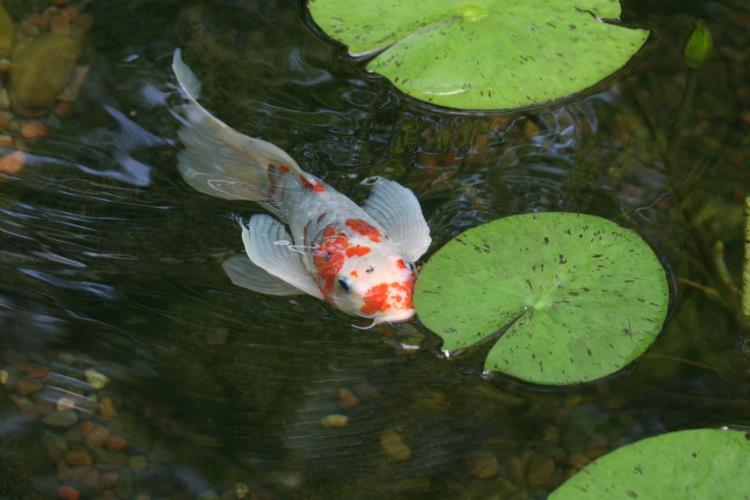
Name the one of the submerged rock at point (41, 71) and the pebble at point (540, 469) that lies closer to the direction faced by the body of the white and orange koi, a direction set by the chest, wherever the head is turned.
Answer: the pebble

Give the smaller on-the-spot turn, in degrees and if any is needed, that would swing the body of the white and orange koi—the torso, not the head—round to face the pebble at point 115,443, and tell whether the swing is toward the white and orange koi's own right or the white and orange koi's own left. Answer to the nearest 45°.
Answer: approximately 90° to the white and orange koi's own right

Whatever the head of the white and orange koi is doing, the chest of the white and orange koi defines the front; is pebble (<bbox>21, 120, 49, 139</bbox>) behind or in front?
behind

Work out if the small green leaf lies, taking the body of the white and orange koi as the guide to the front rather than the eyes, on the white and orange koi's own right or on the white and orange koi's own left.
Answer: on the white and orange koi's own left

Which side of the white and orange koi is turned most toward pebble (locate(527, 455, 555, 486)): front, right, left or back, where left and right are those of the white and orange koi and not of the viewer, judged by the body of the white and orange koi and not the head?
front

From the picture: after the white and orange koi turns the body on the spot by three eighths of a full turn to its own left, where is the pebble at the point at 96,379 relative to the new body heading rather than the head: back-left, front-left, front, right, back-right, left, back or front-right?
back-left

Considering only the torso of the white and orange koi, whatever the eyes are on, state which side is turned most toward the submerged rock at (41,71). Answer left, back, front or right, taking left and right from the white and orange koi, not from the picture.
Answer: back

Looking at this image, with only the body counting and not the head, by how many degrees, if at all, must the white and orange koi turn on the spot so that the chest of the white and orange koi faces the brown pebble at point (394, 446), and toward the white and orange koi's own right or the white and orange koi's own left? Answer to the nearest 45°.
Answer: approximately 45° to the white and orange koi's own right

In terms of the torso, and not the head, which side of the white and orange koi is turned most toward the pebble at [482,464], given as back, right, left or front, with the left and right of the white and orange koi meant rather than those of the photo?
front

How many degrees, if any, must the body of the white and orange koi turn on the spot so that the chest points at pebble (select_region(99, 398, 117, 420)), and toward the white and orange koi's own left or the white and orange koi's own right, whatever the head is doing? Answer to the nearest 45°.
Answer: approximately 90° to the white and orange koi's own right

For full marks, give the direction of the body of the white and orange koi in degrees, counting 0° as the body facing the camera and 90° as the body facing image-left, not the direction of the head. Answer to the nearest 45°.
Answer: approximately 315°

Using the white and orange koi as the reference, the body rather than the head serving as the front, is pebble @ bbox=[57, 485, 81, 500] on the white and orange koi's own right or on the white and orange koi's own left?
on the white and orange koi's own right

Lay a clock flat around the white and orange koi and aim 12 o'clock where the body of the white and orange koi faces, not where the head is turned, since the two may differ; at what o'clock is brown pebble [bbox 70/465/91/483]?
The brown pebble is roughly at 3 o'clock from the white and orange koi.

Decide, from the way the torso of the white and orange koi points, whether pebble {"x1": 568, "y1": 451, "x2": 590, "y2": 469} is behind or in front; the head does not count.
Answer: in front
